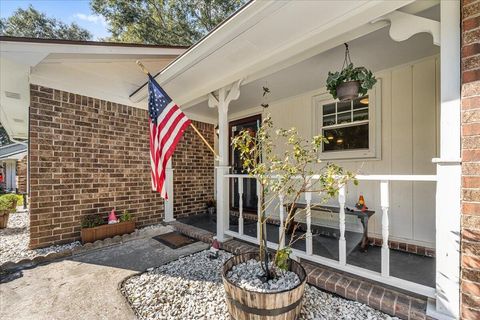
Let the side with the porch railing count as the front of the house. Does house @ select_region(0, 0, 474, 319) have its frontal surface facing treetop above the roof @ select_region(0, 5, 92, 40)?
no

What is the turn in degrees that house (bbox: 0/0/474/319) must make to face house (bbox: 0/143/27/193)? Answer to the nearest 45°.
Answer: approximately 90° to its right

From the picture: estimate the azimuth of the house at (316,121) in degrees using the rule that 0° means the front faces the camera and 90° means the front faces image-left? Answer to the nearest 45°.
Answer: approximately 45°
